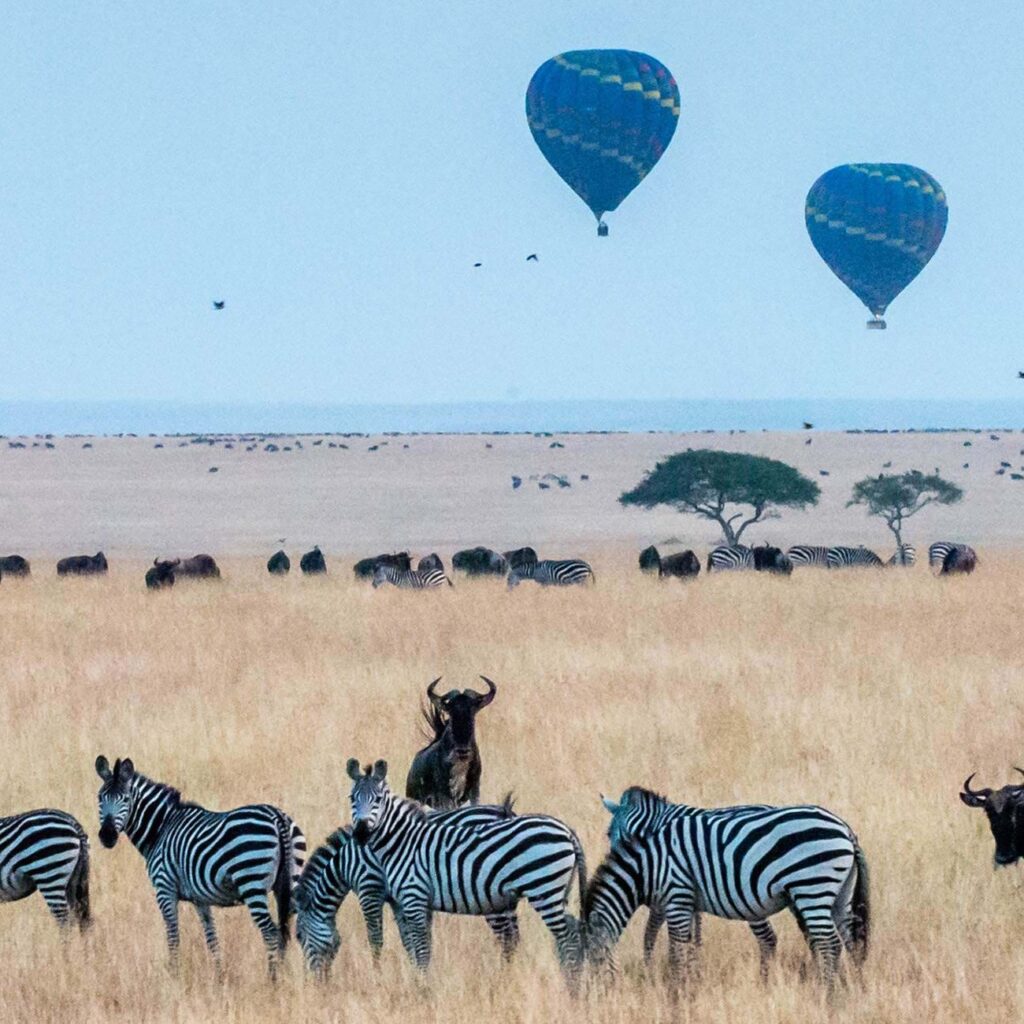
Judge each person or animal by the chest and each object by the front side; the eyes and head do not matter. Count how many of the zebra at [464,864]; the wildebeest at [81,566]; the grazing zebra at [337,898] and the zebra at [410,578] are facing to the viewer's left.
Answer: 3

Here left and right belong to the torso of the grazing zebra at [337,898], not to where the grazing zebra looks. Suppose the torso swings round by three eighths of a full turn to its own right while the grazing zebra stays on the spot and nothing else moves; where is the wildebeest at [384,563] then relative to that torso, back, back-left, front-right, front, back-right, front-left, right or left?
front-left

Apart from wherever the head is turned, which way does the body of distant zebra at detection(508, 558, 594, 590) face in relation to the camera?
to the viewer's left

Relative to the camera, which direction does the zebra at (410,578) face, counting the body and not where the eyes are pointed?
to the viewer's left

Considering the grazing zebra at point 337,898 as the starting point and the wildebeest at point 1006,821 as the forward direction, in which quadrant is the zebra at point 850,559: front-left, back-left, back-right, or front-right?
front-left

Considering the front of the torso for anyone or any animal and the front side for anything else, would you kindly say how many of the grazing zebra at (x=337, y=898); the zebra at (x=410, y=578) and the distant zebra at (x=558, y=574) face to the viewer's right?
0

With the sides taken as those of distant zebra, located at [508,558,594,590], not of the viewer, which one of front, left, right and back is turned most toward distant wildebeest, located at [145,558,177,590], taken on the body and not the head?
front

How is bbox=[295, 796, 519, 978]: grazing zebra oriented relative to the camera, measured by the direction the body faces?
to the viewer's left

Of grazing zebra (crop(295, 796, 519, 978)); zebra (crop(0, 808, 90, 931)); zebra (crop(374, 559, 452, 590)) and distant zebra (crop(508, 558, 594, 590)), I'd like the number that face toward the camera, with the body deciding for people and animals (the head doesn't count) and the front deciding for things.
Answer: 0

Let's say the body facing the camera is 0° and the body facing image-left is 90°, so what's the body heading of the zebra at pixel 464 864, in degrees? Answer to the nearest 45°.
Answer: approximately 90°

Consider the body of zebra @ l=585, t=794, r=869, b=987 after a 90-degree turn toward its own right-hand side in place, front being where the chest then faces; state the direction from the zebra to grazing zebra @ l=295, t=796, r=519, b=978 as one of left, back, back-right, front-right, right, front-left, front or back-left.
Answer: left

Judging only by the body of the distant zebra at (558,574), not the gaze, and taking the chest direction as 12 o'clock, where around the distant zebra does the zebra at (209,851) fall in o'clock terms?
The zebra is roughly at 9 o'clock from the distant zebra.

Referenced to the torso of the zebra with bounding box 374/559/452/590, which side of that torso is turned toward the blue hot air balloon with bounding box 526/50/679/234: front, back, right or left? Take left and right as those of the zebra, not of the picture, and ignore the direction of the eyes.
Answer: right
